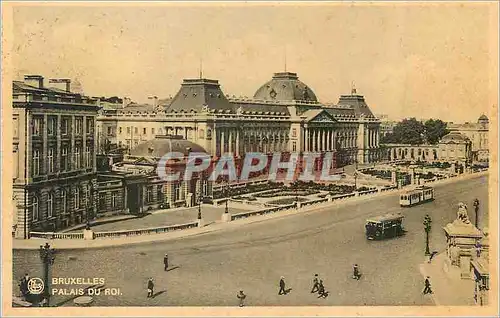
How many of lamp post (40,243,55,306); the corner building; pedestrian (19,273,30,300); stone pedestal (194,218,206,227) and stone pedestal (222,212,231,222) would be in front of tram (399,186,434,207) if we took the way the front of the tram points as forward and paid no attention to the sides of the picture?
5

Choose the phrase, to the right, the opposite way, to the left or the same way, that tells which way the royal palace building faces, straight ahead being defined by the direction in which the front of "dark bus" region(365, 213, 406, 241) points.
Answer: to the left

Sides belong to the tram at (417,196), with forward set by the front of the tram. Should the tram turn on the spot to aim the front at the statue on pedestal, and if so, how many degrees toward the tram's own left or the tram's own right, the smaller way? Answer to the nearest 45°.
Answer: approximately 45° to the tram's own left

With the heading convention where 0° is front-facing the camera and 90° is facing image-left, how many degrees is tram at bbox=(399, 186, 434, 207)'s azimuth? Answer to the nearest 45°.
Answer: approximately 45°

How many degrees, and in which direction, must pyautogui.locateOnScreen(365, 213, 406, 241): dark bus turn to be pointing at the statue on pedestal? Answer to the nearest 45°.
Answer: approximately 90° to its left

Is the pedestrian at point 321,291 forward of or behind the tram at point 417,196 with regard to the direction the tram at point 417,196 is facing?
forward

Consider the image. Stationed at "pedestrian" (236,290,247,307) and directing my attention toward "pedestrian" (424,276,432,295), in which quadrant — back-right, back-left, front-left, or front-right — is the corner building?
back-left

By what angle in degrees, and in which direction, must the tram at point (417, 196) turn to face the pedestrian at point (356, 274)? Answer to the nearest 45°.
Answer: approximately 45° to its left
